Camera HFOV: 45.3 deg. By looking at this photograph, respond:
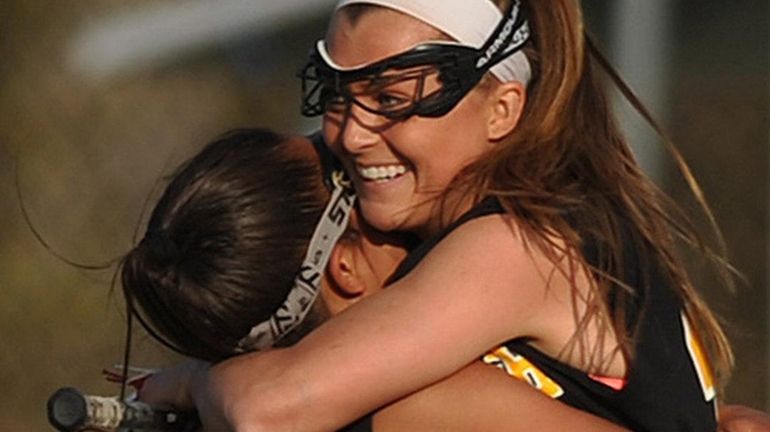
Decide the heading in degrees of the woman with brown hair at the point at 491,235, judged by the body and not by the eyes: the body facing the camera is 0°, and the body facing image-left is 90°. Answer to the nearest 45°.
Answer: approximately 90°

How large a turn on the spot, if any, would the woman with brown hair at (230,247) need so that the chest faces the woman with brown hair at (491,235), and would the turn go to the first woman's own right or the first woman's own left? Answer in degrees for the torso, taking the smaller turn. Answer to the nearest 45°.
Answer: approximately 45° to the first woman's own right

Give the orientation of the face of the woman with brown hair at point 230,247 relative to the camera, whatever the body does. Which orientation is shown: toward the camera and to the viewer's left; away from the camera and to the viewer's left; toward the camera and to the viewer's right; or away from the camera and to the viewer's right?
away from the camera and to the viewer's right

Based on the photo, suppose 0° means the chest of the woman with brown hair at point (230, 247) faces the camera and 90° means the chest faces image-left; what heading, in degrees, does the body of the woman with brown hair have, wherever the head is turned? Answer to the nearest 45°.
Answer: approximately 225°

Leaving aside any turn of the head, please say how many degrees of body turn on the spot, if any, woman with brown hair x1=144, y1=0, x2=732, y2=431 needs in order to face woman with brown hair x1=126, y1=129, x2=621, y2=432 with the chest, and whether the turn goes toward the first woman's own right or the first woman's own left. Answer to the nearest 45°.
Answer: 0° — they already face them
